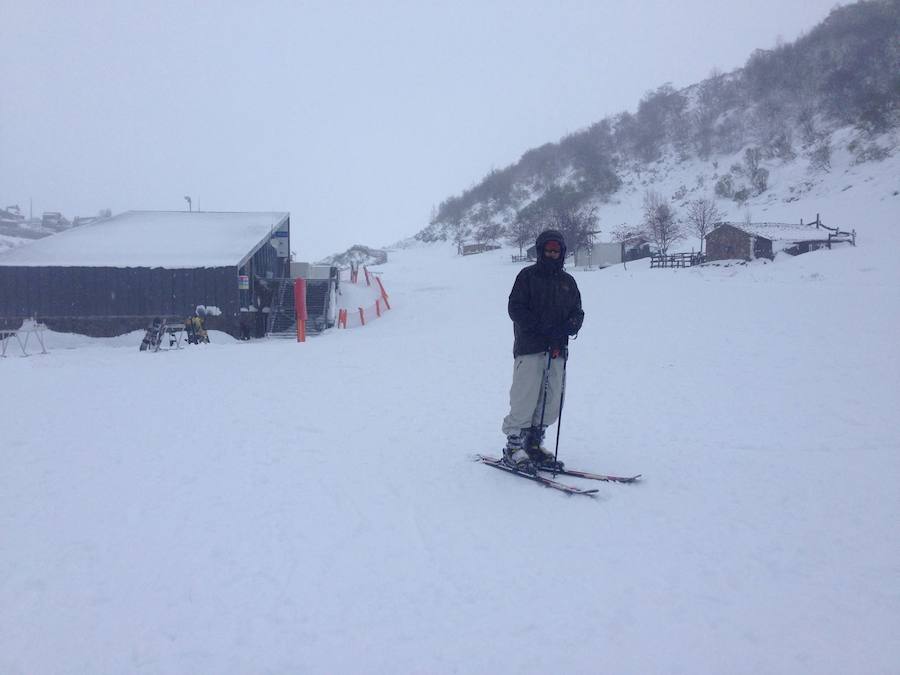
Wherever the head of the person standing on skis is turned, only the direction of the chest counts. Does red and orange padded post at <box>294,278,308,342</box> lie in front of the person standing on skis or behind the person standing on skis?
behind

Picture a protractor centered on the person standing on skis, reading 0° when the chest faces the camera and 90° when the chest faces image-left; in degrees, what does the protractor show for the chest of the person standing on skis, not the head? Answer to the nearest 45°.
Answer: approximately 315°

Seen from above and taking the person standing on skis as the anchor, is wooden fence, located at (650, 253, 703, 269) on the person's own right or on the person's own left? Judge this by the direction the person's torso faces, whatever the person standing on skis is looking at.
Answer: on the person's own left
